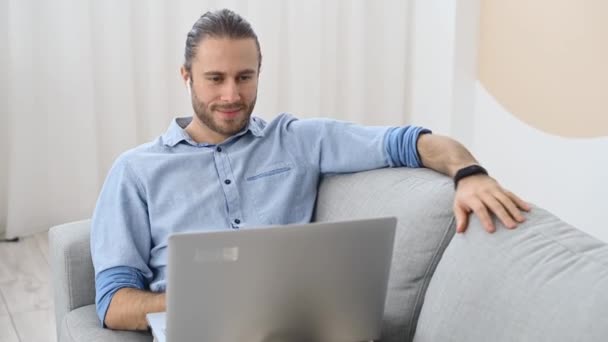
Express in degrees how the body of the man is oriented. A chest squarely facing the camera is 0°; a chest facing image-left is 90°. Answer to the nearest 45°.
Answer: approximately 0°

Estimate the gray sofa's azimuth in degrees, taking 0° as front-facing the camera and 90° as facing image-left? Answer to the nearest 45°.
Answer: approximately 45°
